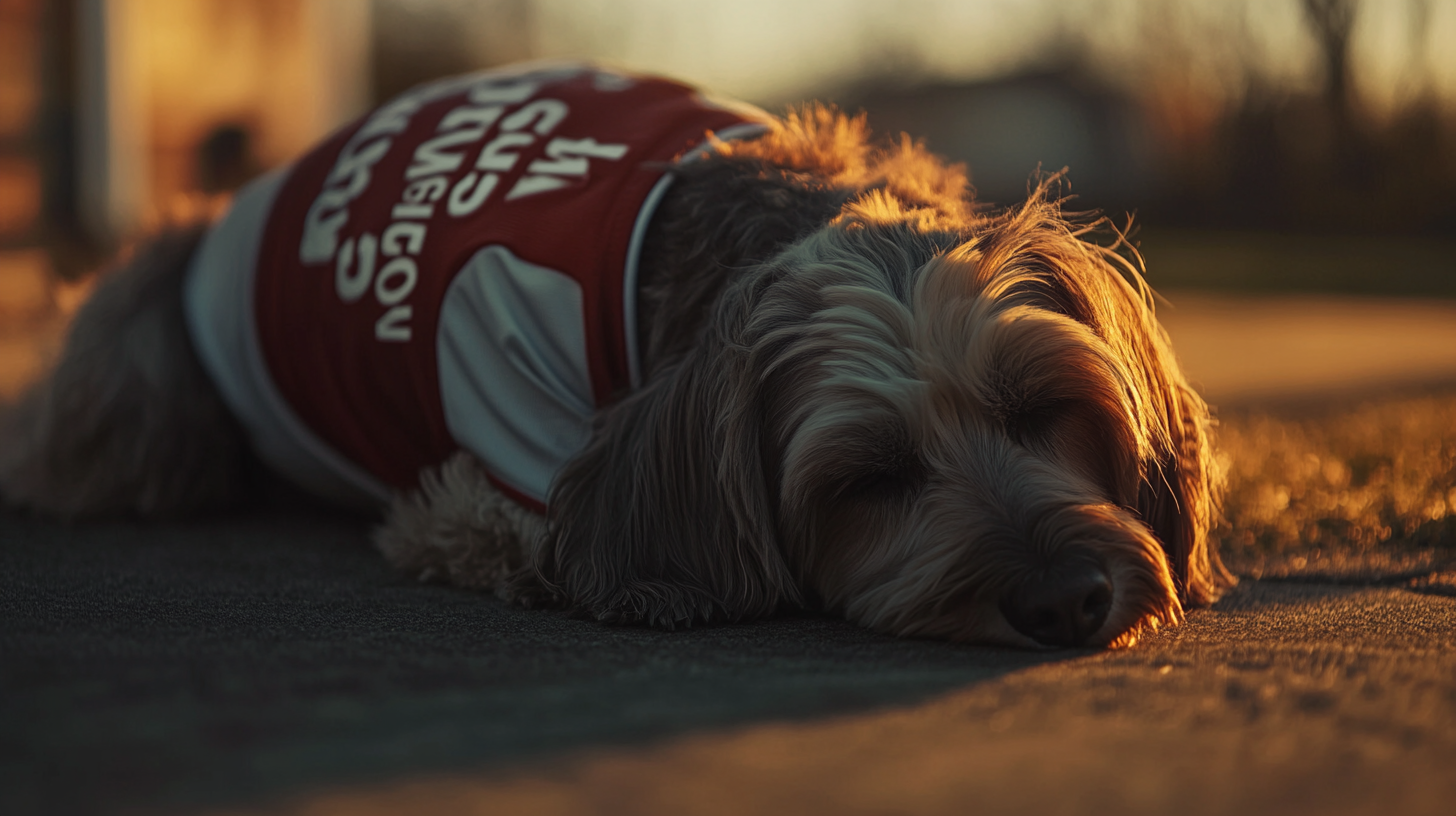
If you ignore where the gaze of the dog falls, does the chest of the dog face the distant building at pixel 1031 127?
no

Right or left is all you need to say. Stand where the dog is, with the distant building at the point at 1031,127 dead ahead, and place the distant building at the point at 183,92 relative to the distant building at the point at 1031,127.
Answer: left

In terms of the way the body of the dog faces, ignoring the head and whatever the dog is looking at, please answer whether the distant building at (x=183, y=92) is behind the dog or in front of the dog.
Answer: behind

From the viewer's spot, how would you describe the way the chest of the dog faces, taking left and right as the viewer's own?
facing the viewer and to the right of the viewer
